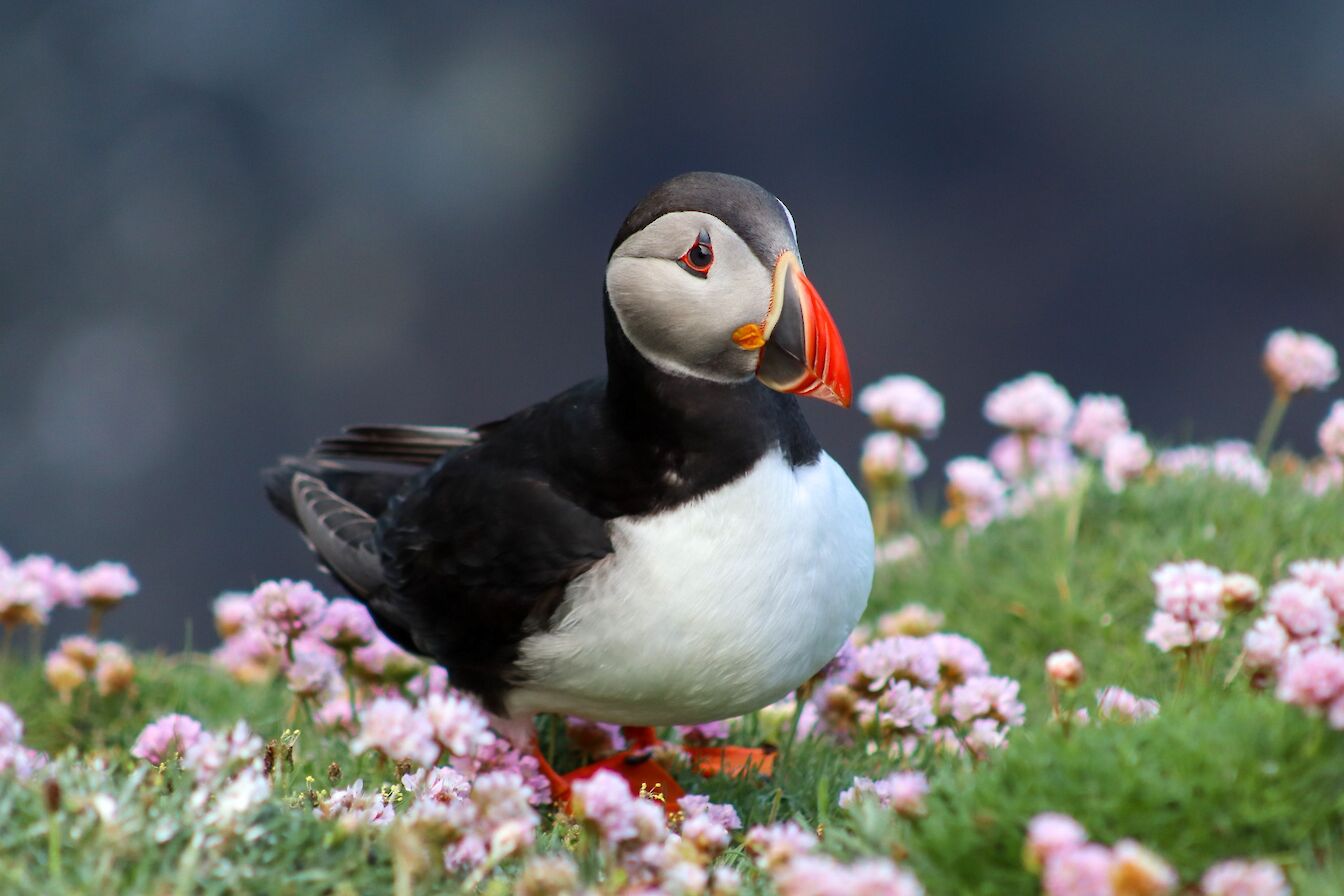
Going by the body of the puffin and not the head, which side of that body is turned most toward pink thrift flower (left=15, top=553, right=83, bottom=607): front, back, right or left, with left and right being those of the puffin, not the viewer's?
back

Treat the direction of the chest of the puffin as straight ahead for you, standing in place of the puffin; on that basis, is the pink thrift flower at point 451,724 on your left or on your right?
on your right

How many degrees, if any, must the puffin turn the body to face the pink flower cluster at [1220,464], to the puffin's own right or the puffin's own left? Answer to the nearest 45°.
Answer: approximately 90° to the puffin's own left

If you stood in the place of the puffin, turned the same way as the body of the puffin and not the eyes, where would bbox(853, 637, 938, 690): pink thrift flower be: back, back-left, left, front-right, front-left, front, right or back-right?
left

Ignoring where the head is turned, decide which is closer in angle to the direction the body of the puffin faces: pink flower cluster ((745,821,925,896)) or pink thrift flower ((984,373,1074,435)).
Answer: the pink flower cluster

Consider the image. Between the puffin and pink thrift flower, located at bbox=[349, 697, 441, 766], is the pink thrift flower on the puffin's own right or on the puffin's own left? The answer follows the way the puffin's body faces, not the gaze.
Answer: on the puffin's own right

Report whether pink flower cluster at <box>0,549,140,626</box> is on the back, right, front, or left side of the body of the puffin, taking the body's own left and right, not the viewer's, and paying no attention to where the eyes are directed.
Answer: back

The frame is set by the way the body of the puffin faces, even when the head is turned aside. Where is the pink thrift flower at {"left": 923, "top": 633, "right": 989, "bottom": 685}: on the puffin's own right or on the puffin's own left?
on the puffin's own left

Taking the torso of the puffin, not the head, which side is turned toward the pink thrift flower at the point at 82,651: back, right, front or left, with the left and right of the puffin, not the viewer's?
back

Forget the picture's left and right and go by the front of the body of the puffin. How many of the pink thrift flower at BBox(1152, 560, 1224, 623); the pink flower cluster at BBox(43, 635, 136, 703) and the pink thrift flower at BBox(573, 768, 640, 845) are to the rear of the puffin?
1

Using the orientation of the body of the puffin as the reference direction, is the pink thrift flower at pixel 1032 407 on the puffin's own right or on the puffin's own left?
on the puffin's own left

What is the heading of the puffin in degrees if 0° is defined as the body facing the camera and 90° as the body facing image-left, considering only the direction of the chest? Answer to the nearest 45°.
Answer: approximately 315°
